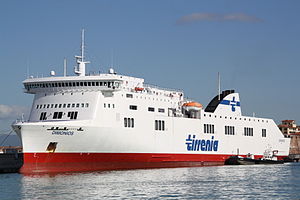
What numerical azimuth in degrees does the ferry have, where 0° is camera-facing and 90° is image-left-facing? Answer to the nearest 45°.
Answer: approximately 45°
